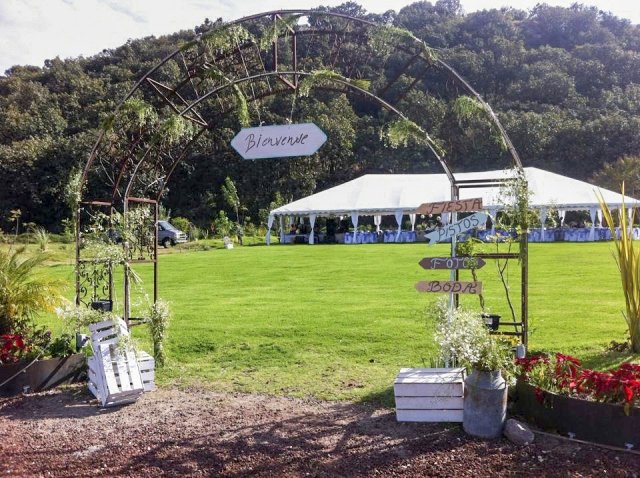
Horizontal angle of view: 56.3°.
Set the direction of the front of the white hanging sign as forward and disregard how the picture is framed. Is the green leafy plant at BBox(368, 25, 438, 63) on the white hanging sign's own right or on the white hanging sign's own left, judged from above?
on the white hanging sign's own left

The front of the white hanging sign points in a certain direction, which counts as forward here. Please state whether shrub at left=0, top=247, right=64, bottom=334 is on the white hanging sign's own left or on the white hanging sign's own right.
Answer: on the white hanging sign's own right

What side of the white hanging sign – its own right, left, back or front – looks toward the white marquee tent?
back

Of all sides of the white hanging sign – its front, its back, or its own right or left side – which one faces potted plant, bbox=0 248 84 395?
right

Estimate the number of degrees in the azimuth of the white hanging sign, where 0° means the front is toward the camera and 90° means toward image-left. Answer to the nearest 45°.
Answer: approximately 0°

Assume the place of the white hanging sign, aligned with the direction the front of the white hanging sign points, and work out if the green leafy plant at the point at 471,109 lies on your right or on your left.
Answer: on your left

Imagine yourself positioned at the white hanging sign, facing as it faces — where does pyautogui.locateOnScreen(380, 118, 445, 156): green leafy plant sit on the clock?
The green leafy plant is roughly at 10 o'clock from the white hanging sign.

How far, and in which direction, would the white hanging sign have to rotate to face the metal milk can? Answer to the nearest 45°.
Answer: approximately 45° to its left
